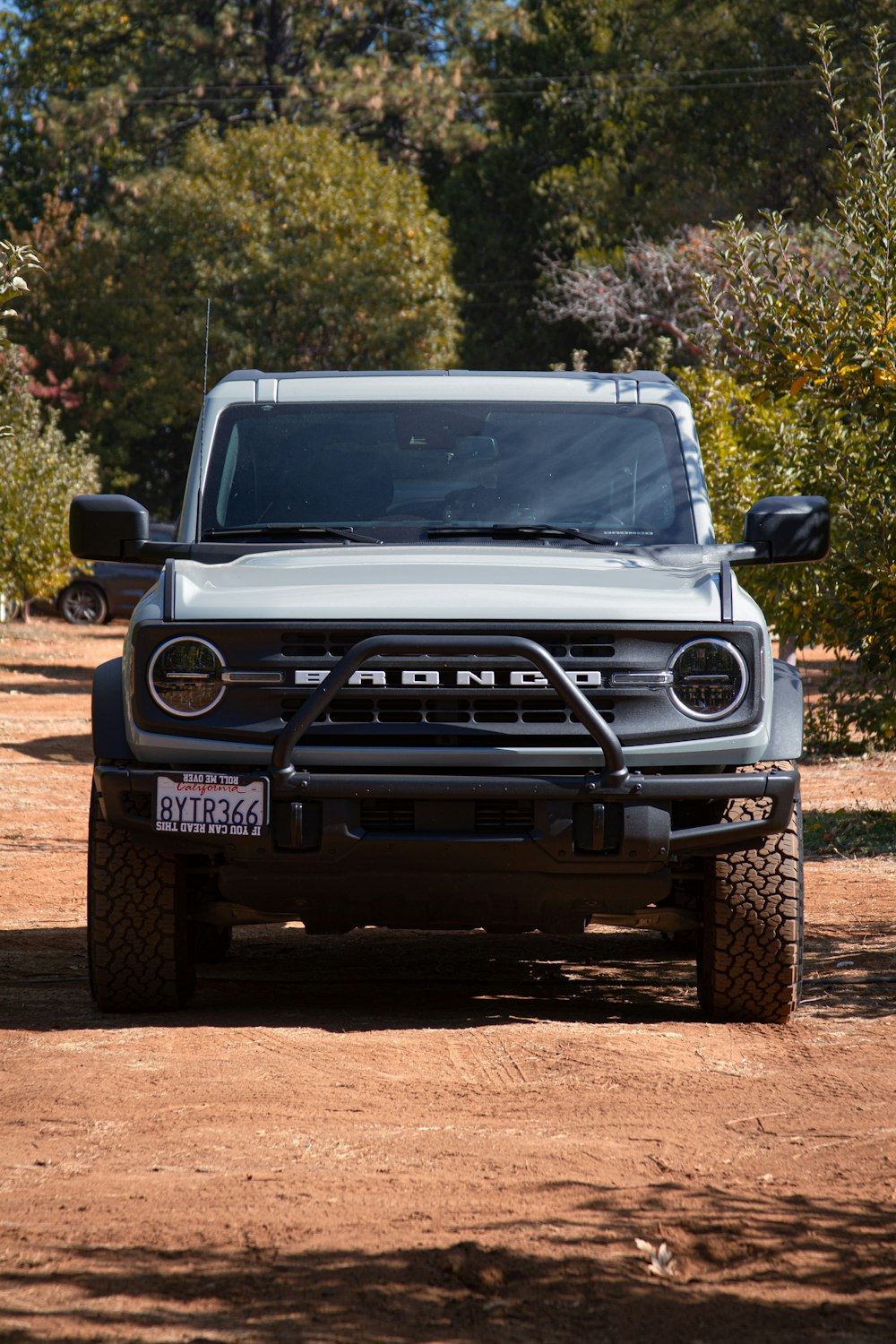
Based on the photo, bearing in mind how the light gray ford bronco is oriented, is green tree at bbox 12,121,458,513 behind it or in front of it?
behind

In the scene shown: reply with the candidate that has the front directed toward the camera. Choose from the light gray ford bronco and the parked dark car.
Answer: the light gray ford bronco

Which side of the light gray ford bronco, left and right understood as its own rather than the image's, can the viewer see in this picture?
front

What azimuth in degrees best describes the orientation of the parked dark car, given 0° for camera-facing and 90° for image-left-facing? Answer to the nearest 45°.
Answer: approximately 90°

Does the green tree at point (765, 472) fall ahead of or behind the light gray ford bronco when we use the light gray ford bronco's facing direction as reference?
behind

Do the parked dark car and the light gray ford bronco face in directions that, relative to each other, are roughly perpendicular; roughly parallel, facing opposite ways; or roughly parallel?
roughly perpendicular

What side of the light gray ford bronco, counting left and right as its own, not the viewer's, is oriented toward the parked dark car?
back

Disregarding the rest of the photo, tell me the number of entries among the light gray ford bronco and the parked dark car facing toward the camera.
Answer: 1

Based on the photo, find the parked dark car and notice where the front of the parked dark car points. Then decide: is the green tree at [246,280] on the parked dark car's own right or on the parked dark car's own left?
on the parked dark car's own right

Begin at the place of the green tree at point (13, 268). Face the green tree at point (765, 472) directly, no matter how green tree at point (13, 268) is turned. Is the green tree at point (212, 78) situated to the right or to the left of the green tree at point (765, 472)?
left
